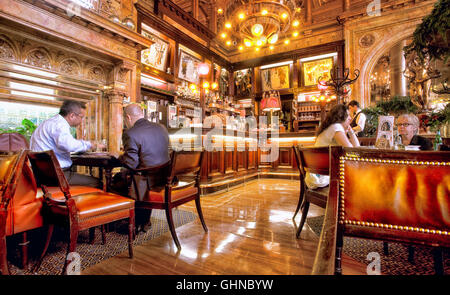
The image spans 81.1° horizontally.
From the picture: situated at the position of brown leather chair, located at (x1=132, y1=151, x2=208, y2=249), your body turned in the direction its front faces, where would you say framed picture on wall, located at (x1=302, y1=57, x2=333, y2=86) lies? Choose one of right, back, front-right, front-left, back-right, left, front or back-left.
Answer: right

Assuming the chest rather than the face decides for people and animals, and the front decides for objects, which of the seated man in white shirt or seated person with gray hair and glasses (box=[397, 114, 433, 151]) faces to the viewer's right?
the seated man in white shirt

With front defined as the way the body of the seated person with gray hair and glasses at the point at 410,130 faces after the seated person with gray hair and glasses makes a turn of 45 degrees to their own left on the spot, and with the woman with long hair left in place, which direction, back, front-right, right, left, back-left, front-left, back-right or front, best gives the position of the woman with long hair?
front-right

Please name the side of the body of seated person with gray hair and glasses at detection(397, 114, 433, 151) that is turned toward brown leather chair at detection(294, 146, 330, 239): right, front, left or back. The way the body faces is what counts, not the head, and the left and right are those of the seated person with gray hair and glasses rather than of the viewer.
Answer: front

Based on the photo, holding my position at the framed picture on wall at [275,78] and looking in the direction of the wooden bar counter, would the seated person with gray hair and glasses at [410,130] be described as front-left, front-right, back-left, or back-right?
front-left

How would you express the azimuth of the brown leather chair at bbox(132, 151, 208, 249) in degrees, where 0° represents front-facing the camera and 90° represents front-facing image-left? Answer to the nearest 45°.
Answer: approximately 135°

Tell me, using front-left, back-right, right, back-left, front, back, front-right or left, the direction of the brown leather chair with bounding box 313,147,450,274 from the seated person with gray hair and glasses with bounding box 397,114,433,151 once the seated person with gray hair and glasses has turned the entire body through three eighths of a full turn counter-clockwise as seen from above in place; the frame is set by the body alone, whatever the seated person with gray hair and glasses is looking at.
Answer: right

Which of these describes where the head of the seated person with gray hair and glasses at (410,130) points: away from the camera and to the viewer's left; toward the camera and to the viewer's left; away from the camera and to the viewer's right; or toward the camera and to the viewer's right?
toward the camera and to the viewer's left

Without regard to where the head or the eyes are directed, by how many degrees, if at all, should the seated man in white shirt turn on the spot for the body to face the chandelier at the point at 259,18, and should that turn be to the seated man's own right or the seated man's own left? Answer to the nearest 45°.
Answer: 0° — they already face it

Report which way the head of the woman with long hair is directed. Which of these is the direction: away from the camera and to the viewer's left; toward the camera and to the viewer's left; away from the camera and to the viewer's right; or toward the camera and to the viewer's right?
away from the camera and to the viewer's right

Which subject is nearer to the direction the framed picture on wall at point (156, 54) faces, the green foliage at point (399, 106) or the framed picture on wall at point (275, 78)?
the green foliage

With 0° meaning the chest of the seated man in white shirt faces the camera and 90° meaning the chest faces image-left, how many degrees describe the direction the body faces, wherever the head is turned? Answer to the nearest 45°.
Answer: approximately 270°

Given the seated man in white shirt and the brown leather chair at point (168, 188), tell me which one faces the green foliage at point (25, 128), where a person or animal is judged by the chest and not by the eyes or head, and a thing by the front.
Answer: the brown leather chair

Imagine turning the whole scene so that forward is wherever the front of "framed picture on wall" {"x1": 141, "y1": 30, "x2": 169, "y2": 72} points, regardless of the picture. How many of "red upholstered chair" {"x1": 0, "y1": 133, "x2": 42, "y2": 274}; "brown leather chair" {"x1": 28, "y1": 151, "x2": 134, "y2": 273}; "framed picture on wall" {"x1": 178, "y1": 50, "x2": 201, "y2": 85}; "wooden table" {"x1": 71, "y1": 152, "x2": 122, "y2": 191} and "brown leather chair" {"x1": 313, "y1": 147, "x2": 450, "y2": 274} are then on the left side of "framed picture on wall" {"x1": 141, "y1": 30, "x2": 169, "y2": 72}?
1
